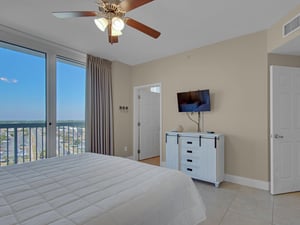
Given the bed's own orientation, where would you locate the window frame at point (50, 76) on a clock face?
The window frame is roughly at 10 o'clock from the bed.

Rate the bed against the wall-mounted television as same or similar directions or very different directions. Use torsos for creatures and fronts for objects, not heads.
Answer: very different directions

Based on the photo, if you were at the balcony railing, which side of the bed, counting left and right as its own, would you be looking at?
left

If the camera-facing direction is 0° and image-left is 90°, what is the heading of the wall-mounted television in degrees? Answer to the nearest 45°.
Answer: approximately 45°

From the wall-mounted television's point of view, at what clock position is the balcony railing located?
The balcony railing is roughly at 1 o'clock from the wall-mounted television.

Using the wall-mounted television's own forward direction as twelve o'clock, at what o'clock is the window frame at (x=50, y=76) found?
The window frame is roughly at 1 o'clock from the wall-mounted television.

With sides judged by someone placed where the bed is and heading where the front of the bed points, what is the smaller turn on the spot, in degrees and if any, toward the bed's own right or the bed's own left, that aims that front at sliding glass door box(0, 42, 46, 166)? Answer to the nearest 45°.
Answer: approximately 90° to the bed's own left

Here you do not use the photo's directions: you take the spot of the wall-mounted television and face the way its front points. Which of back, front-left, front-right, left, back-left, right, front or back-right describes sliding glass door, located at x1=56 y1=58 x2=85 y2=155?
front-right

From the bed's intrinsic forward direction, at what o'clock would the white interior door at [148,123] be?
The white interior door is roughly at 11 o'clock from the bed.

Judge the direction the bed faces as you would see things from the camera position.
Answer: facing away from the viewer and to the right of the viewer

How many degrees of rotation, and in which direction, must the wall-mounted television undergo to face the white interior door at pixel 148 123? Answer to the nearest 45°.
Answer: approximately 90° to its right
